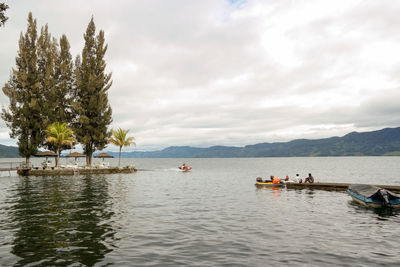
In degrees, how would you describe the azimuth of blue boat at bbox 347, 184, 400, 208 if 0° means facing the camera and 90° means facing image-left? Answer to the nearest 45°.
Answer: approximately 135°

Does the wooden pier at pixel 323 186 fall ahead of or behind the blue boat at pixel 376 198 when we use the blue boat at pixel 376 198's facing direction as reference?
ahead
